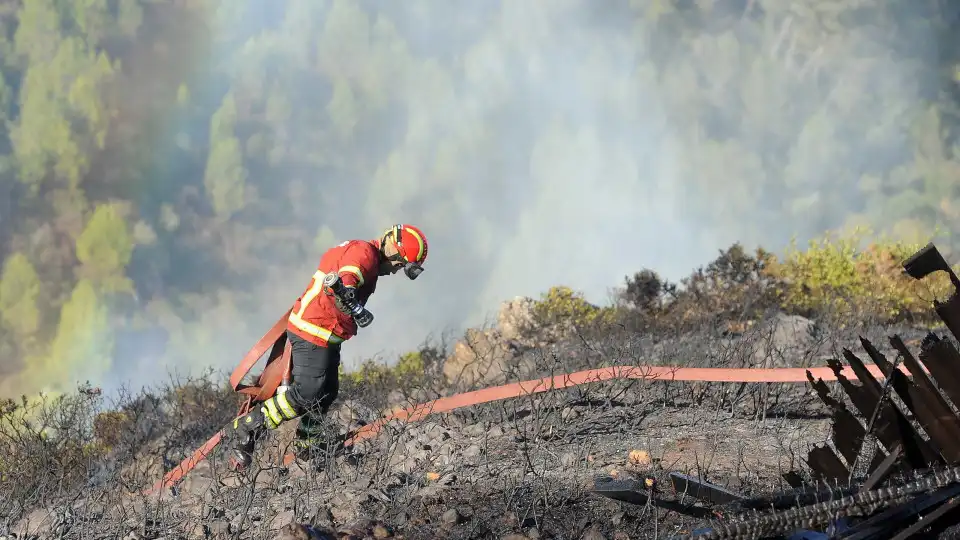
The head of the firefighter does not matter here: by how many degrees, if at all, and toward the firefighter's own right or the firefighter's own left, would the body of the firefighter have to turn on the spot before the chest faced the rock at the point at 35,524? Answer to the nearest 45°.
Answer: approximately 180°

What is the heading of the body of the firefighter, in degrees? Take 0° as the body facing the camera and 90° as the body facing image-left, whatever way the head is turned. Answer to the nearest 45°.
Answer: approximately 270°

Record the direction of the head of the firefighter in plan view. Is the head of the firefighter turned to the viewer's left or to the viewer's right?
to the viewer's right
